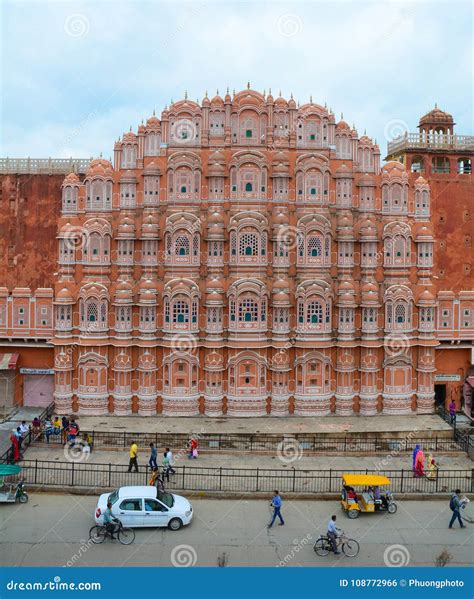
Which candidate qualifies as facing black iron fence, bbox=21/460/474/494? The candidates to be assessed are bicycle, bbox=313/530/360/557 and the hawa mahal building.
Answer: the hawa mahal building

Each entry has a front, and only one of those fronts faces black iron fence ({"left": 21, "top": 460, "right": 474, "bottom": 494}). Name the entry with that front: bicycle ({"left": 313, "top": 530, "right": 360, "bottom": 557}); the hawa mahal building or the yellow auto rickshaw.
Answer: the hawa mahal building

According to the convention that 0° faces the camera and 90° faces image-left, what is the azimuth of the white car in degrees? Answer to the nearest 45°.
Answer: approximately 270°

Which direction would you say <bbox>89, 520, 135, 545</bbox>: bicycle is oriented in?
to the viewer's right

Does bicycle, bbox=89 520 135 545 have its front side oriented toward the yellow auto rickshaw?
yes
